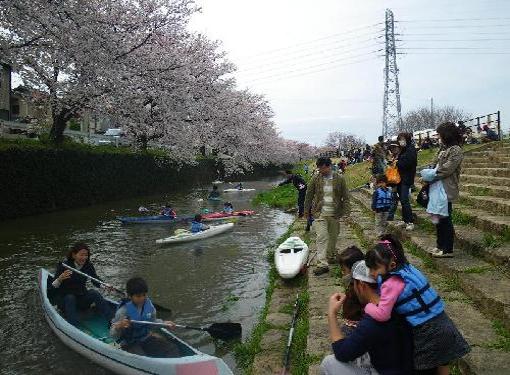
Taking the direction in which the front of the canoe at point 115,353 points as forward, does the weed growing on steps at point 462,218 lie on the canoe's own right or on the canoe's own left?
on the canoe's own left

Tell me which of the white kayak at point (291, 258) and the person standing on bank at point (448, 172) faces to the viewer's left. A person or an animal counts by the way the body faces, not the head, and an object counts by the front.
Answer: the person standing on bank

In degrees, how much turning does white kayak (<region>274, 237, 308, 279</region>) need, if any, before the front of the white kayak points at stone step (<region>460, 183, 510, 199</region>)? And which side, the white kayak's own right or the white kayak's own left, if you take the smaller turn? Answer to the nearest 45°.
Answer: approximately 90° to the white kayak's own left

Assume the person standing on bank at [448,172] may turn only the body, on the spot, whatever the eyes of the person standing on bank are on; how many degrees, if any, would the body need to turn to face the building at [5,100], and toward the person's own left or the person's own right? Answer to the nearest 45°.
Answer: approximately 45° to the person's own right

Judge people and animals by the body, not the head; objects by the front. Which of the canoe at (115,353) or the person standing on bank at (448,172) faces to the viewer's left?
the person standing on bank

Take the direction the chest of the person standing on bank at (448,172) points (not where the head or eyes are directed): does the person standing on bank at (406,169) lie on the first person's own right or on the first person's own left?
on the first person's own right

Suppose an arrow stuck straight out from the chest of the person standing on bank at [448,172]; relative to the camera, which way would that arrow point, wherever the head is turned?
to the viewer's left
